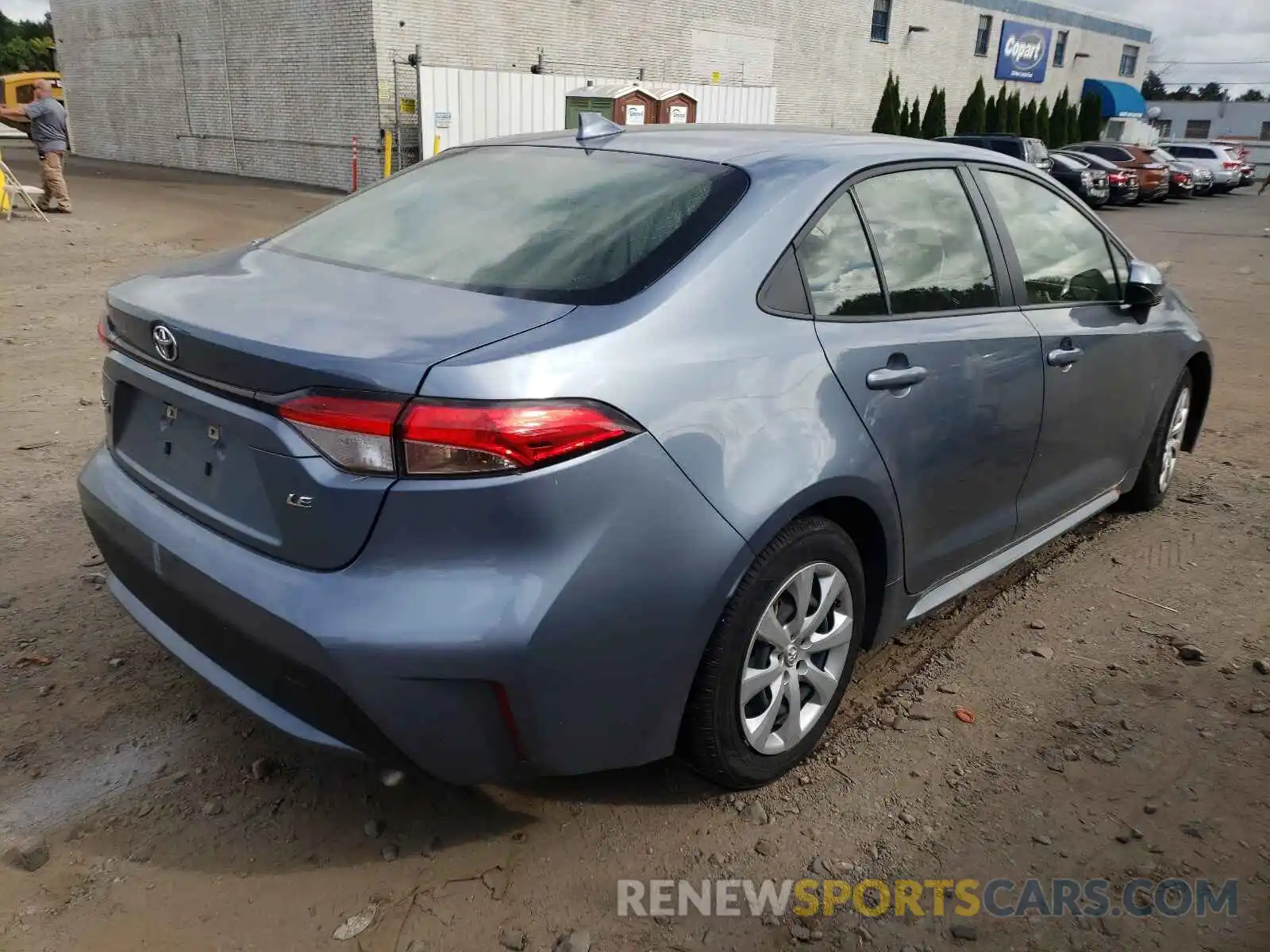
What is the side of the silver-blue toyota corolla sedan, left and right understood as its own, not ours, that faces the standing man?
left

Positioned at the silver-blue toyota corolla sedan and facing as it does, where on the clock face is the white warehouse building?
The white warehouse building is roughly at 10 o'clock from the silver-blue toyota corolla sedan.

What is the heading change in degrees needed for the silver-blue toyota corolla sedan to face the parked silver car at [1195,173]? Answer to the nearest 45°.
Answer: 0° — it already faces it

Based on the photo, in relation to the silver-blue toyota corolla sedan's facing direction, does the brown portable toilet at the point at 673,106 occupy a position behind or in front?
in front

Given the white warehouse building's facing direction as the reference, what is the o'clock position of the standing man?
The standing man is roughly at 2 o'clock from the white warehouse building.

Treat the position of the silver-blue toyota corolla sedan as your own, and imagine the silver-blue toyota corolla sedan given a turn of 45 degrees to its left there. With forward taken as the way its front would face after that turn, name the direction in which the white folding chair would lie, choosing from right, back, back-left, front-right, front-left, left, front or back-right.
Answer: front-left

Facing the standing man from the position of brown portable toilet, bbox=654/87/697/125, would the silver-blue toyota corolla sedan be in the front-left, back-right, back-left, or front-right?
front-left

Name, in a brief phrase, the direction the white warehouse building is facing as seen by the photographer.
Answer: facing the viewer and to the right of the viewer

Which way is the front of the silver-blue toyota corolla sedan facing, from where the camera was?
facing away from the viewer and to the right of the viewer
